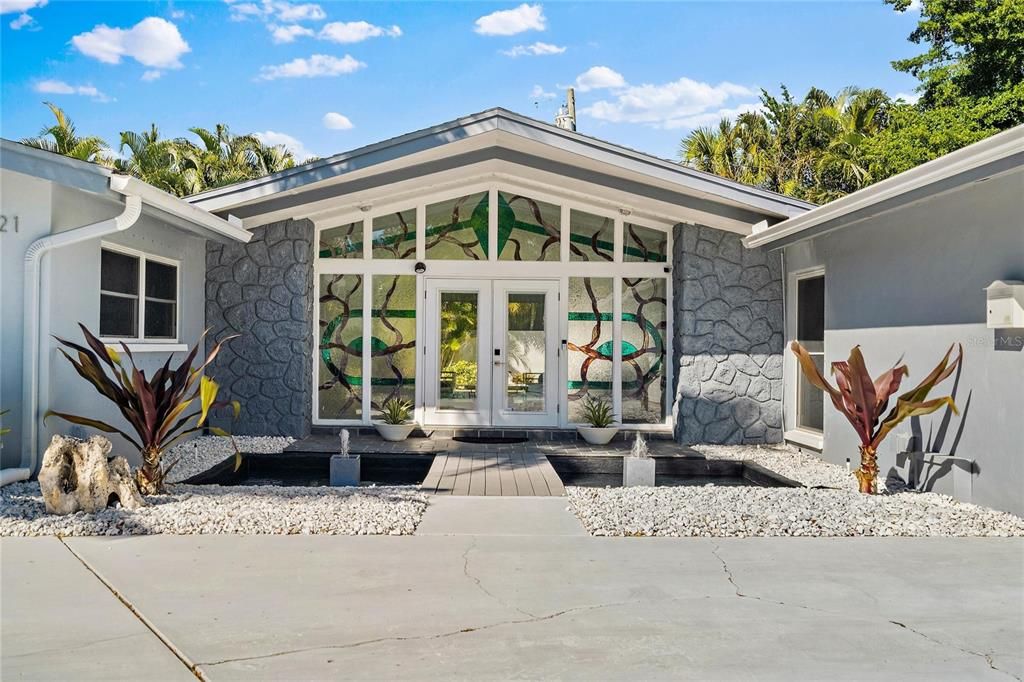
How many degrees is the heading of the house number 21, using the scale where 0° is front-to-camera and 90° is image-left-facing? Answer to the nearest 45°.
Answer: approximately 0°

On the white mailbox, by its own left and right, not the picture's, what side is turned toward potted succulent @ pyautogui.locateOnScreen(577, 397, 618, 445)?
right

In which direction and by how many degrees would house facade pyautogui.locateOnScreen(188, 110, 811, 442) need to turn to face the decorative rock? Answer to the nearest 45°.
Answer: approximately 45° to its right

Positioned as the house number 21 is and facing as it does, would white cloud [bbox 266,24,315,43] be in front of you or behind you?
behind

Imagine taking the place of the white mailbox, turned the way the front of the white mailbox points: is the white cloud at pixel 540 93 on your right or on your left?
on your right

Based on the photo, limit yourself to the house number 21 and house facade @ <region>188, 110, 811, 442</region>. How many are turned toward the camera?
2

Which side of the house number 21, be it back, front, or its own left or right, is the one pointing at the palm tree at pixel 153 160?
back

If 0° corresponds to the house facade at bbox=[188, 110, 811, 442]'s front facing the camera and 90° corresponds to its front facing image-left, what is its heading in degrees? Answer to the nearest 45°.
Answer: approximately 0°

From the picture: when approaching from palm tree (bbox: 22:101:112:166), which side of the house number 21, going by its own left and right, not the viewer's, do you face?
back

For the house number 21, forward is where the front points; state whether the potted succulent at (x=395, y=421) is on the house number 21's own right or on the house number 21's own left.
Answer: on the house number 21's own left

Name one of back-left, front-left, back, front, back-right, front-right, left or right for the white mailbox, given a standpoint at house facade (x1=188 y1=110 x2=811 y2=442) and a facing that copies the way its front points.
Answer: front-left
